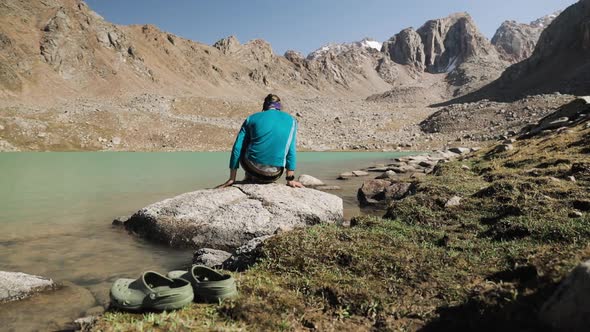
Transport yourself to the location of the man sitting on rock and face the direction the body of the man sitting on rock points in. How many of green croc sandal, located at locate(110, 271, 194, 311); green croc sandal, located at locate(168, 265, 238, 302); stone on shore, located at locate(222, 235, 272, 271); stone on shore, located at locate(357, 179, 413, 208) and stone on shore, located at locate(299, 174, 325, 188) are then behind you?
3

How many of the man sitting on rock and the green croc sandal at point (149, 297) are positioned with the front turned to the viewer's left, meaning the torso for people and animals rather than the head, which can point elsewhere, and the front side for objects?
1

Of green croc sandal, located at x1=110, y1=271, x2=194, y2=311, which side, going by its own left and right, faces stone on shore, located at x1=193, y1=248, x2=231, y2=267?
right

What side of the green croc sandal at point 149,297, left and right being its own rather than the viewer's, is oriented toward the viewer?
left

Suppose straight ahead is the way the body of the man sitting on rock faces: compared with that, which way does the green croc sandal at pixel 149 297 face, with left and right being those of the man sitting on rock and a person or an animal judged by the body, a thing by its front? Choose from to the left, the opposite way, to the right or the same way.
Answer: to the left

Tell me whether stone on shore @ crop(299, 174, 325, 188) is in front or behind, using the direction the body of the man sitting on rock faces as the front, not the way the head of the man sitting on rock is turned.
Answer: in front

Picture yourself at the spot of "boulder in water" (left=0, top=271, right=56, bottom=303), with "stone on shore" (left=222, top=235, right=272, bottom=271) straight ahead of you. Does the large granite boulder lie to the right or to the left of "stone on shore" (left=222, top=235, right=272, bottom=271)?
left

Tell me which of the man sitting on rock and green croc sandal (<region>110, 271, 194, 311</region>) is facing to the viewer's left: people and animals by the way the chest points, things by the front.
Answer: the green croc sandal

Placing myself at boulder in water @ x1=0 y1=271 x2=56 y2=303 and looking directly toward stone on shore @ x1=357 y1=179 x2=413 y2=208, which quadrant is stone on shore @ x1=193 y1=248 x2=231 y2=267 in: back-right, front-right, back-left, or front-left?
front-right

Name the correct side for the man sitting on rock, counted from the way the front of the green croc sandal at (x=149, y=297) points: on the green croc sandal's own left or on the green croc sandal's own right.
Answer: on the green croc sandal's own right

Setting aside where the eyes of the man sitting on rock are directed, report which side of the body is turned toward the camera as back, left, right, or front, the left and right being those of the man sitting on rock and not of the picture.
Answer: back

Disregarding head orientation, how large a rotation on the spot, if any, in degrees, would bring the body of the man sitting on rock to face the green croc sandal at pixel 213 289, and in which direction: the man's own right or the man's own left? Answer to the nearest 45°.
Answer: approximately 180°

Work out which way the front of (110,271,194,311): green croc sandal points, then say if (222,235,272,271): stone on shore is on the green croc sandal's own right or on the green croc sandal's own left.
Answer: on the green croc sandal's own right

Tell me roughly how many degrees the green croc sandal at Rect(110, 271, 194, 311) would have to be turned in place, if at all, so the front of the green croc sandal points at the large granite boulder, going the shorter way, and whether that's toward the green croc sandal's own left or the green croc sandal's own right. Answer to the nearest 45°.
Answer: approximately 90° to the green croc sandal's own right
